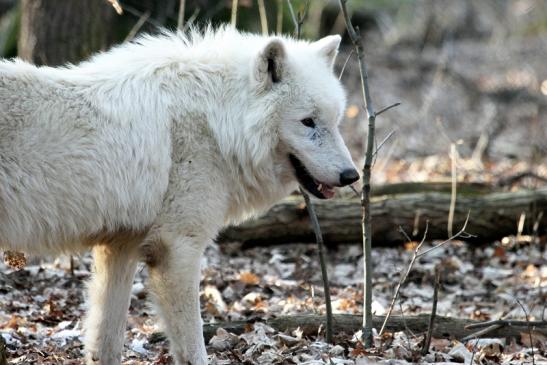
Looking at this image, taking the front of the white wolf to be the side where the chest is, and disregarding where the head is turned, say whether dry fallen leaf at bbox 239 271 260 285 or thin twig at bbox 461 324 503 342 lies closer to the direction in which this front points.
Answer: the thin twig

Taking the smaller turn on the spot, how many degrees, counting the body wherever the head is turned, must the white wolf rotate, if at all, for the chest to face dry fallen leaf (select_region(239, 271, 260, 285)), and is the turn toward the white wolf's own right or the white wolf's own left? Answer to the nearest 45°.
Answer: approximately 90° to the white wolf's own left

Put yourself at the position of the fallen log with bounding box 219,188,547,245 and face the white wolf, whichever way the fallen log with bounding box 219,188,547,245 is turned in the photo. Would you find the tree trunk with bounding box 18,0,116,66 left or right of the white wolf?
right

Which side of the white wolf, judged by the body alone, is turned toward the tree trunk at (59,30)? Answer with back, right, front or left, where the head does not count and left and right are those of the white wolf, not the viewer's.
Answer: left

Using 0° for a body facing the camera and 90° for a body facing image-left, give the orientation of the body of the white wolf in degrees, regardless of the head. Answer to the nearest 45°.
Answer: approximately 270°

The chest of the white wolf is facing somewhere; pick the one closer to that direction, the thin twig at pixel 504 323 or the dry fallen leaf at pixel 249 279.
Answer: the thin twig

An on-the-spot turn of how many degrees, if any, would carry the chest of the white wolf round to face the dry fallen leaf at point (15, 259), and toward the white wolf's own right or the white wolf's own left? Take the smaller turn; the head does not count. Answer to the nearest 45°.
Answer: approximately 135° to the white wolf's own left
